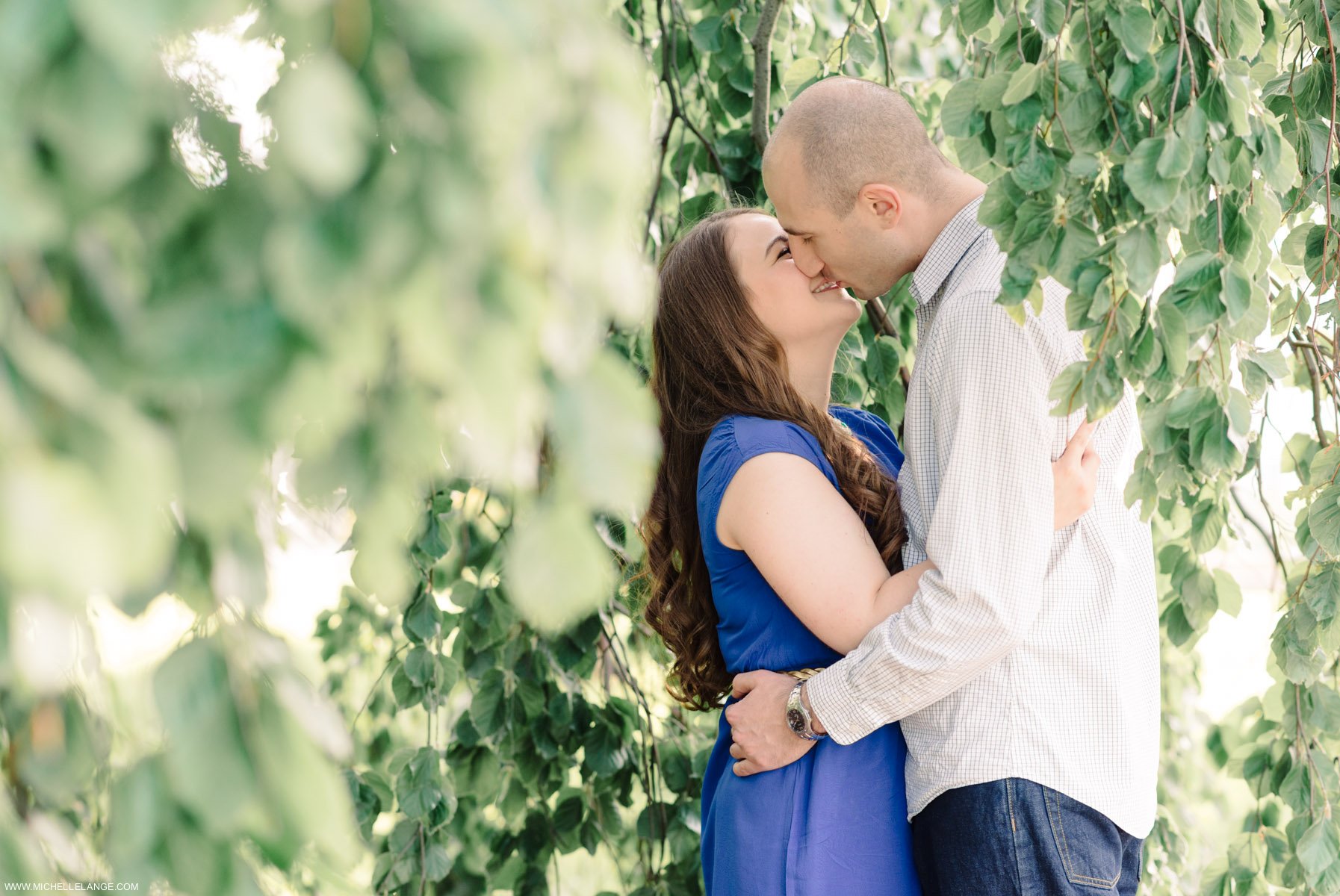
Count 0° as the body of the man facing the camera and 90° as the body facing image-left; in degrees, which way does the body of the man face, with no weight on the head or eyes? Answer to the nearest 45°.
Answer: approximately 90°

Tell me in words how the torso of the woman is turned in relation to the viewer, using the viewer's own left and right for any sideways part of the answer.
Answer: facing to the right of the viewer

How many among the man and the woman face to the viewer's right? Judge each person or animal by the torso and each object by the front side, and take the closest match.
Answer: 1

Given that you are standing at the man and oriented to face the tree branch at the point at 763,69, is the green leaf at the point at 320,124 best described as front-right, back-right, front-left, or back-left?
back-left

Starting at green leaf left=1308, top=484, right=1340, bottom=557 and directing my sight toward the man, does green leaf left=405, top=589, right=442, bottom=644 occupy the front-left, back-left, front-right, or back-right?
front-right

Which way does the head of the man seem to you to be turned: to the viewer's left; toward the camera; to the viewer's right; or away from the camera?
to the viewer's left

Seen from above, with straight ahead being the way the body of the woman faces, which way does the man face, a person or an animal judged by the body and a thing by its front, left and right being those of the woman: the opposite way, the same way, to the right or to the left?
the opposite way

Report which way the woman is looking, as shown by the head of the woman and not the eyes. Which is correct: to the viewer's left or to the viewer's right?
to the viewer's right
